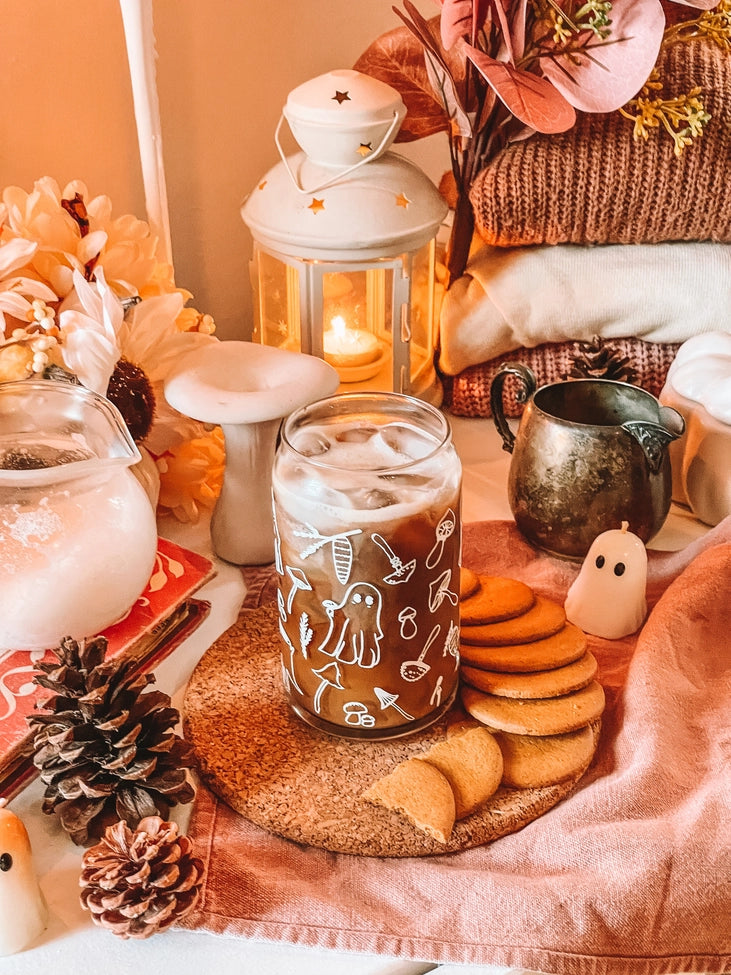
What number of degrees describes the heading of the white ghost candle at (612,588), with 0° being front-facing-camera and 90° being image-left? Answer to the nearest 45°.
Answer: approximately 0°
